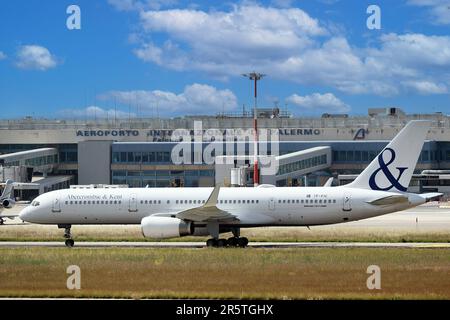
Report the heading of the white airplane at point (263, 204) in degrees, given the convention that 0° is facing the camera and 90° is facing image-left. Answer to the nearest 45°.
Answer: approximately 90°
